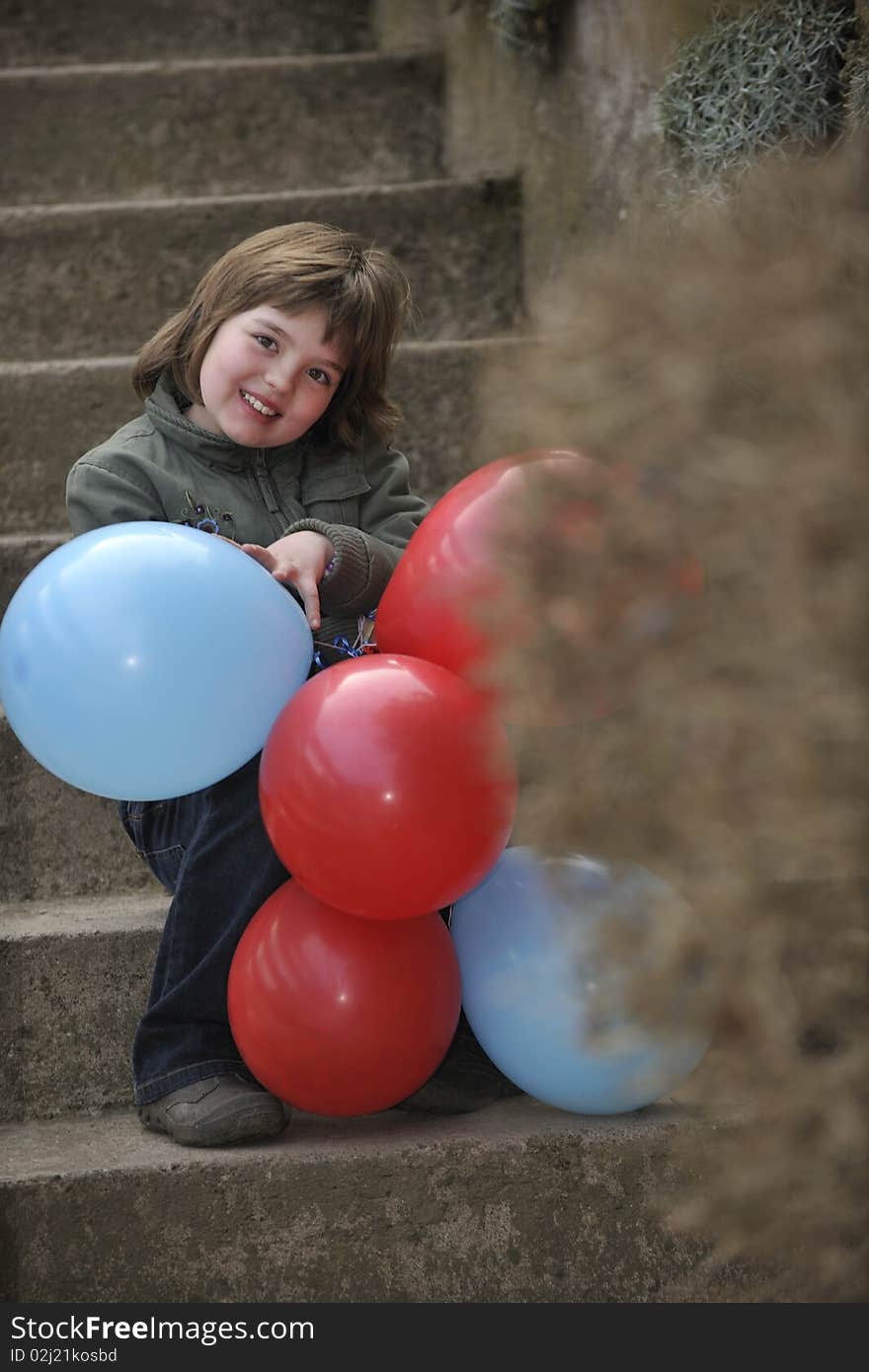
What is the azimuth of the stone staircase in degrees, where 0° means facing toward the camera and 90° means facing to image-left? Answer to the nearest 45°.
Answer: approximately 0°
